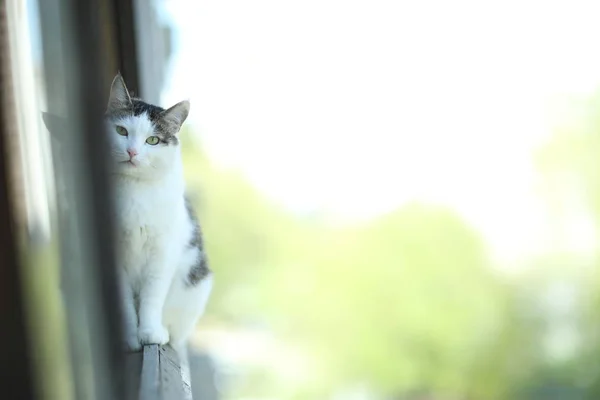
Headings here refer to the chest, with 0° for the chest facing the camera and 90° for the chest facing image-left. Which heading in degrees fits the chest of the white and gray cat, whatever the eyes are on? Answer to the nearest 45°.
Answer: approximately 45°
